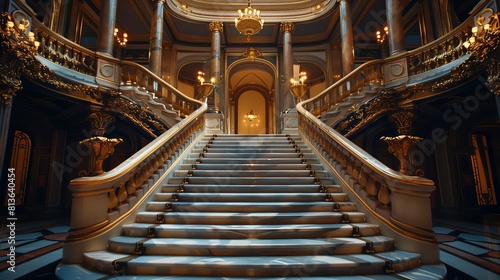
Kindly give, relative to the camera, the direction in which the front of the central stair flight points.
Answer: facing the viewer

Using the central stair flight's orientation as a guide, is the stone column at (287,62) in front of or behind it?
behind

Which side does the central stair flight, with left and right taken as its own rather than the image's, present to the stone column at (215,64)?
back

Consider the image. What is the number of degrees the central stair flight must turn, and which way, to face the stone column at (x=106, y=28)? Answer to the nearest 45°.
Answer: approximately 135° to its right

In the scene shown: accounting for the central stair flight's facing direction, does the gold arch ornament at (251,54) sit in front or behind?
behind

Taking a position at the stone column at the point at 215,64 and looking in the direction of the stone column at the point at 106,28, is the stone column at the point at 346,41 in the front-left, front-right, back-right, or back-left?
back-left

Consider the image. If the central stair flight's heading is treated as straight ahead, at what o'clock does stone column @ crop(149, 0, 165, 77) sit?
The stone column is roughly at 5 o'clock from the central stair flight.

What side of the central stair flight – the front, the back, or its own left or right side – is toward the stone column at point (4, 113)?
right

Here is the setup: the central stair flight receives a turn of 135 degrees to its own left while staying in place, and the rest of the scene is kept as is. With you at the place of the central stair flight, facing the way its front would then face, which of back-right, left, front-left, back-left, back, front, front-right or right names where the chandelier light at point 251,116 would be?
front-left

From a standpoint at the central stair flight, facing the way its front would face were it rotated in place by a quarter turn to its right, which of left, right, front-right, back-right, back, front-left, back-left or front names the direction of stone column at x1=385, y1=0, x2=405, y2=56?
back-right
